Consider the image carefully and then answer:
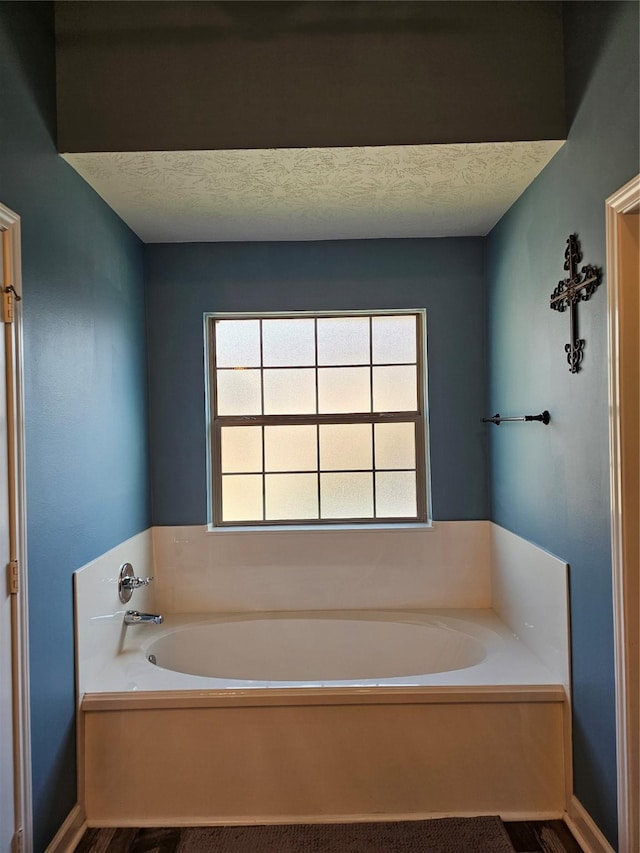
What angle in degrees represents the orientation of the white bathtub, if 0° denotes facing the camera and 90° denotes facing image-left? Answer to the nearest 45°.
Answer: approximately 0°
